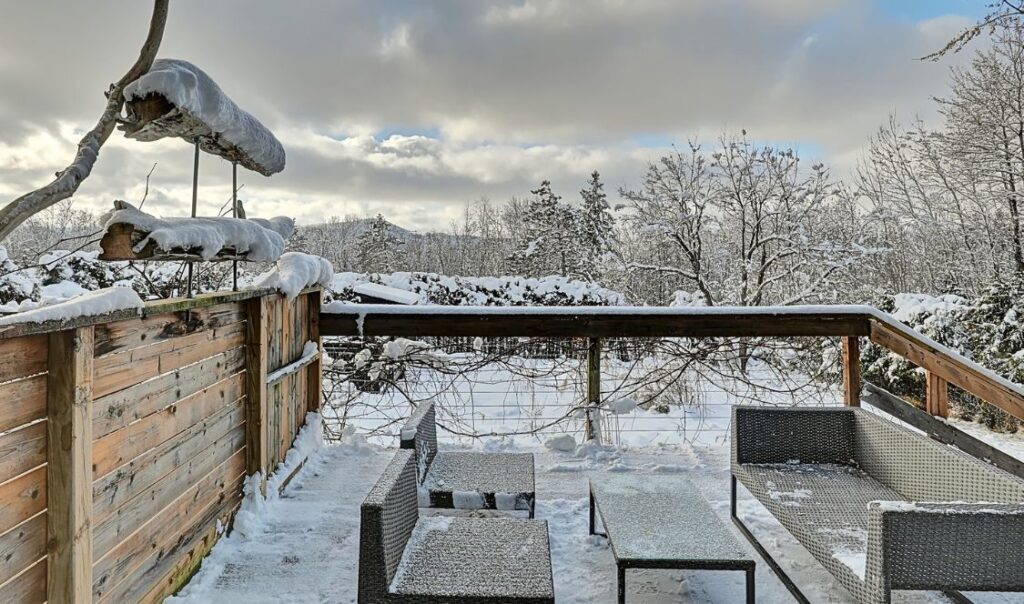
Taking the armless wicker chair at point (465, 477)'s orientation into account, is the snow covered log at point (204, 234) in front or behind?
behind

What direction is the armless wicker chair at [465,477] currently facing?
to the viewer's right

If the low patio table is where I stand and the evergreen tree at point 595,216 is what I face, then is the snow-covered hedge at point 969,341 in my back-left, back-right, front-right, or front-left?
front-right

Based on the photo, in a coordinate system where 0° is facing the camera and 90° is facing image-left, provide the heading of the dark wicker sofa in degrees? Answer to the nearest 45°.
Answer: approximately 90°

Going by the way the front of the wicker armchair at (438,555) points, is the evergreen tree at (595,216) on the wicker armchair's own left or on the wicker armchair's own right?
on the wicker armchair's own left

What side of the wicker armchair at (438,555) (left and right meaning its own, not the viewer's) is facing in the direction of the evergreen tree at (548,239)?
left

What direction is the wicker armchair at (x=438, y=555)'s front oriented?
to the viewer's right

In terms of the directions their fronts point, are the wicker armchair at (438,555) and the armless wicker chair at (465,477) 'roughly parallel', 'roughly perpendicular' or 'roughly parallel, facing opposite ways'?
roughly parallel

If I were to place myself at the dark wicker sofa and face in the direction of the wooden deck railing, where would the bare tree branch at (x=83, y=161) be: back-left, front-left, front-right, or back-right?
front-left

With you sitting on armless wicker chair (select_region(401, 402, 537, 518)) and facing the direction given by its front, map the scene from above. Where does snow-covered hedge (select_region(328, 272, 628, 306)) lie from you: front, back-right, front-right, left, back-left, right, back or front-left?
left

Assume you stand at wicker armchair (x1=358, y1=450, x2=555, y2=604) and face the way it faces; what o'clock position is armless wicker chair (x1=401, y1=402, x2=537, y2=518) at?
armless wicker chair (x1=401, y1=402, x2=537, y2=518) is roughly at 9 o'clock from wicker armchair (x1=358, y1=450, x2=555, y2=604).
